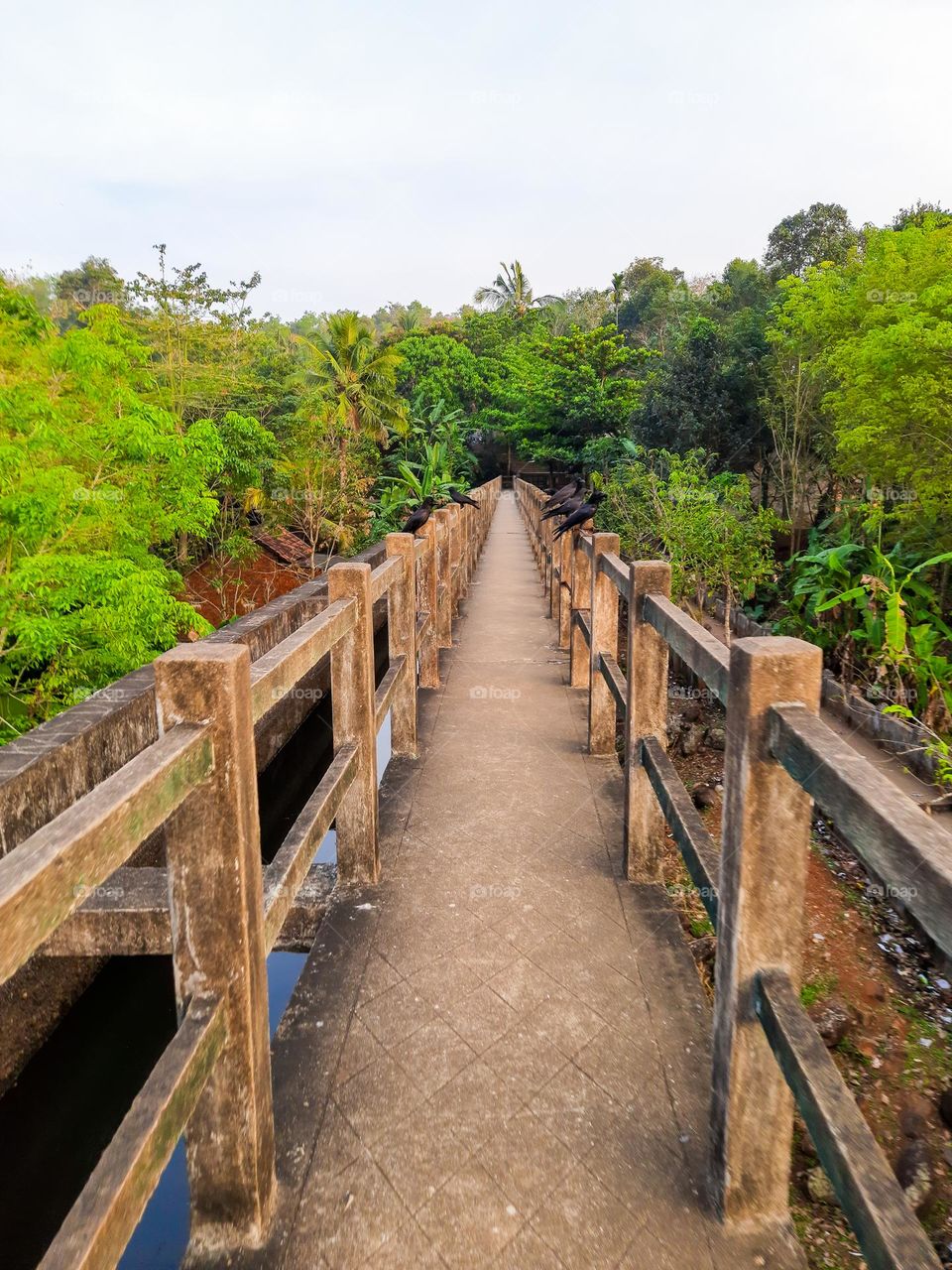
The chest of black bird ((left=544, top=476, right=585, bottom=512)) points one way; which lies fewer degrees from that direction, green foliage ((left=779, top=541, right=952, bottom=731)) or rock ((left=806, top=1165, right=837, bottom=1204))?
the green foliage

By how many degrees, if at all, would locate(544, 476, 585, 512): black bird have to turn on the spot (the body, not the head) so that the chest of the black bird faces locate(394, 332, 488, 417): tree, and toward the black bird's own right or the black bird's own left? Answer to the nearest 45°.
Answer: approximately 90° to the black bird's own left

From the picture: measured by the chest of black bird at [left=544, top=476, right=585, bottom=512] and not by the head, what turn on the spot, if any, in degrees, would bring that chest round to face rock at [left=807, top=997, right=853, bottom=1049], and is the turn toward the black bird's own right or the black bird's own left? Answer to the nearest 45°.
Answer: approximately 90° to the black bird's own right

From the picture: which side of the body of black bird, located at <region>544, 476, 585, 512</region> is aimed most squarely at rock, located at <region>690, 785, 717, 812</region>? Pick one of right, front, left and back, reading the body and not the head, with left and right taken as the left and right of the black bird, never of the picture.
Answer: right

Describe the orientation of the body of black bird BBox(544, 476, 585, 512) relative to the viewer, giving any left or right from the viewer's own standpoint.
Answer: facing to the right of the viewer

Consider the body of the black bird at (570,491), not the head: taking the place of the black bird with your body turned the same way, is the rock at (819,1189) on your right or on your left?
on your right

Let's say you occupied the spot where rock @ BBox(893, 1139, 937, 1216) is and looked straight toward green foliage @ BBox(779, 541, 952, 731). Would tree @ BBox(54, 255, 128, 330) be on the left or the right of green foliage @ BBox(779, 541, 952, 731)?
left

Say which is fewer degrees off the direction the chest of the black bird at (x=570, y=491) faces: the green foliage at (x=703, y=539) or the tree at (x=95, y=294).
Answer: the green foliage

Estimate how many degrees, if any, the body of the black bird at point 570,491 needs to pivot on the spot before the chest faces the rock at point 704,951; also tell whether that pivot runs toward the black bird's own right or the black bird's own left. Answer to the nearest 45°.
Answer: approximately 90° to the black bird's own right

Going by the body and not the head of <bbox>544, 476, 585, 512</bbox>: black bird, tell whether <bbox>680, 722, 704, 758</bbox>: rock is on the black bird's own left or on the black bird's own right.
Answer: on the black bird's own right

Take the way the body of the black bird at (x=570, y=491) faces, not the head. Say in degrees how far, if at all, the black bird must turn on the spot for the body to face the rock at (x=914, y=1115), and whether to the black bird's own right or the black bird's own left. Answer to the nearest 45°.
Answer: approximately 90° to the black bird's own right

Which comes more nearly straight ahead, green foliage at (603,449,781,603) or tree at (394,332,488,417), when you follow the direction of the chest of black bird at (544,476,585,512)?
the green foliage
